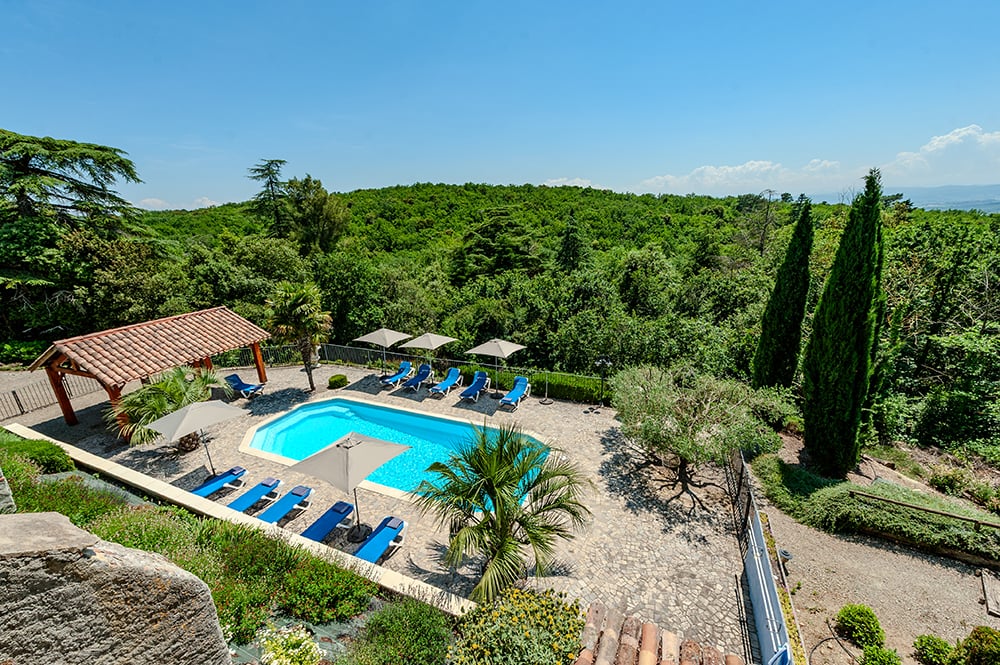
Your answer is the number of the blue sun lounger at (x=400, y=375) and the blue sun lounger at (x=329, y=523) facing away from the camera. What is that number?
0

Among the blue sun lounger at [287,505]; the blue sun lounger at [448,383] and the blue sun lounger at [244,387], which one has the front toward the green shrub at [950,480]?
the blue sun lounger at [244,387]

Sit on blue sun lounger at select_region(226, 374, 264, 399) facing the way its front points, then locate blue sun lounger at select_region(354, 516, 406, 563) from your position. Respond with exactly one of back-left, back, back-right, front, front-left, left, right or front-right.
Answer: front-right

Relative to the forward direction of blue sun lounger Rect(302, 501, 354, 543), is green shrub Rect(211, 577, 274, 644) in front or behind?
in front

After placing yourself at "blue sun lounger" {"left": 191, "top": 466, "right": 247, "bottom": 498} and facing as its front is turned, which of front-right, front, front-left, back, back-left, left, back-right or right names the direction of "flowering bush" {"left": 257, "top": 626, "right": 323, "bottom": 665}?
front-left

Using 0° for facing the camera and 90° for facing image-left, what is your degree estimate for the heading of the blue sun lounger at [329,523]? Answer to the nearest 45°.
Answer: approximately 45°

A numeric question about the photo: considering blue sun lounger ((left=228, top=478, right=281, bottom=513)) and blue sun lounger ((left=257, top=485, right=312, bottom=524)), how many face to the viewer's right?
0

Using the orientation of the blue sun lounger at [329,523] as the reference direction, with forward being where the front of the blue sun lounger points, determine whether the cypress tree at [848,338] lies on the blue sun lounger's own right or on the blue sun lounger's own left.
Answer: on the blue sun lounger's own left

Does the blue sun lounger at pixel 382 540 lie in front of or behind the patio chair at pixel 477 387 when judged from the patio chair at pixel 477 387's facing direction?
in front

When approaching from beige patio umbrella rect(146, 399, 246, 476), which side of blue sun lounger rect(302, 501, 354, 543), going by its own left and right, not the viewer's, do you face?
right

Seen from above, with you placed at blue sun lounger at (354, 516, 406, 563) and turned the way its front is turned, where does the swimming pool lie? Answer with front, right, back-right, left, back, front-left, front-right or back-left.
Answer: back-right

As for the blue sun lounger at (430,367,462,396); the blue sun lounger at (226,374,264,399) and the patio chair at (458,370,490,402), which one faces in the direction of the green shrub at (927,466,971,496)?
the blue sun lounger at (226,374,264,399)

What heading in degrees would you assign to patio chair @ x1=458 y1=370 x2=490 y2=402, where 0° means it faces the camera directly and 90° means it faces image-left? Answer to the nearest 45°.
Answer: approximately 45°

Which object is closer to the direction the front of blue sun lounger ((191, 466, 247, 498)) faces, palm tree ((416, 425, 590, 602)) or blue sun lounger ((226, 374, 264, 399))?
the palm tree

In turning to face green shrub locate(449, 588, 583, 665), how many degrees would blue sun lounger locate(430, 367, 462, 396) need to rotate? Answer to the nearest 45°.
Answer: approximately 45° to its left

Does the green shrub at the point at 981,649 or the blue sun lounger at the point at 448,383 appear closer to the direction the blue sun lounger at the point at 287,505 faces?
the green shrub
